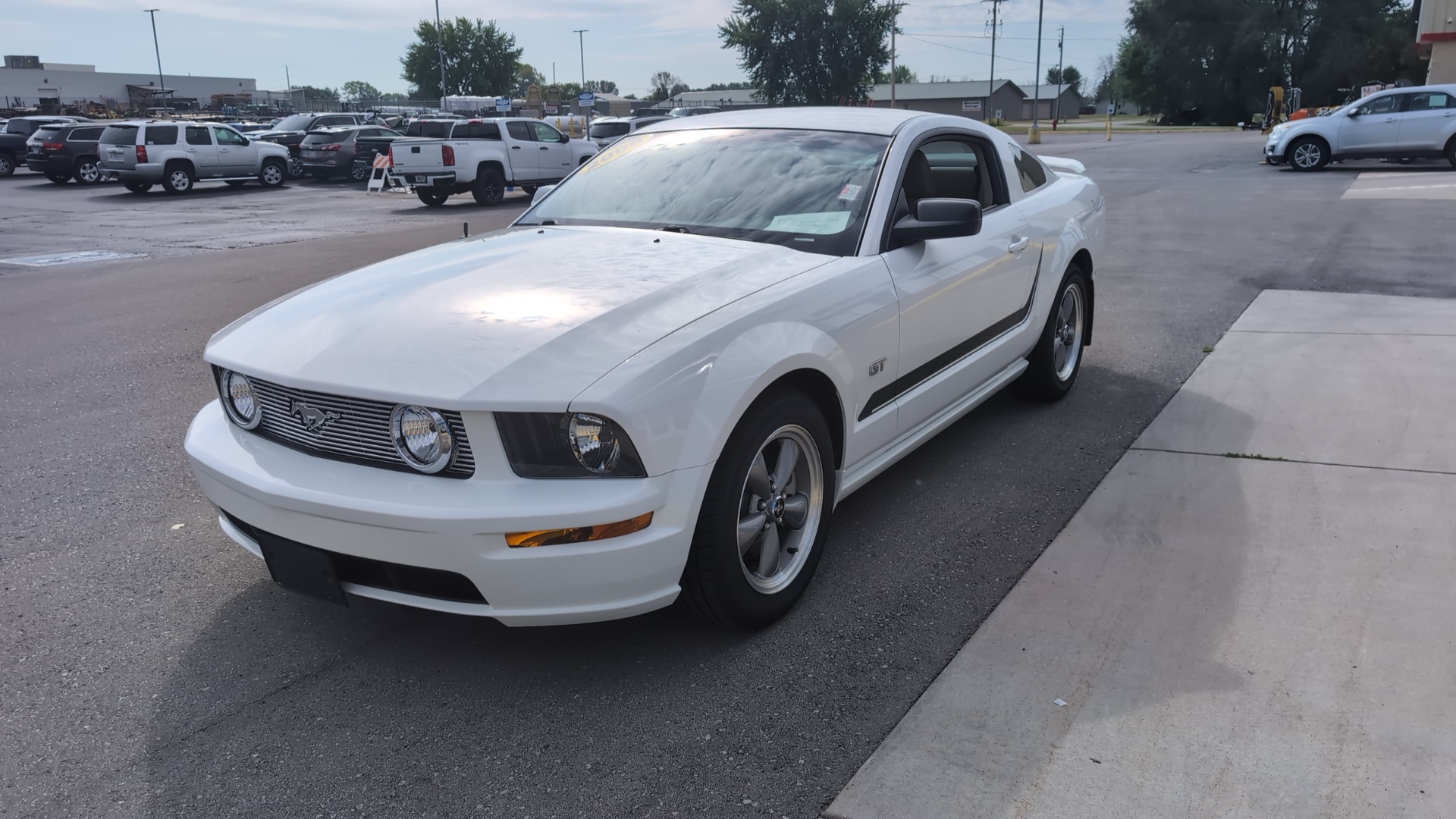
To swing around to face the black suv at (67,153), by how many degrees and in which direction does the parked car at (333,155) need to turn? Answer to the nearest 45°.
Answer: approximately 135° to its left

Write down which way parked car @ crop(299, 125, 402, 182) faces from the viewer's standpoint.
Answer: facing away from the viewer and to the right of the viewer

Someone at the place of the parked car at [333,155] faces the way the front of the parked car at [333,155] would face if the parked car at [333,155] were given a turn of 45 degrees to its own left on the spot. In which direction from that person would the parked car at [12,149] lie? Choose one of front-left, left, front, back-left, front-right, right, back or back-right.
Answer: front-left

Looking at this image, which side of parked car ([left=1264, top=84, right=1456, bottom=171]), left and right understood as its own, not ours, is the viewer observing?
left

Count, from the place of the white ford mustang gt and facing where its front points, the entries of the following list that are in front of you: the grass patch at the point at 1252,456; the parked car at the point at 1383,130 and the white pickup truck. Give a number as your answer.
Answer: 0

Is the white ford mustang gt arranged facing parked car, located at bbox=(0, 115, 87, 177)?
no

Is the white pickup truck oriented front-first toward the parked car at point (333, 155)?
no

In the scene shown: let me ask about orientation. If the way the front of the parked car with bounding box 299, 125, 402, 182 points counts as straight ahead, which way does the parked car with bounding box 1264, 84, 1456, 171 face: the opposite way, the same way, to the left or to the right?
to the left

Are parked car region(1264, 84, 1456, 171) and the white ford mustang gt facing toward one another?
no

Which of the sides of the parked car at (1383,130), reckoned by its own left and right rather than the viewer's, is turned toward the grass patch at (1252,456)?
left

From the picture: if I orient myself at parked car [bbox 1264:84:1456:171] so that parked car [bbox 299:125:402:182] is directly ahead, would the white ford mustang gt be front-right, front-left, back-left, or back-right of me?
front-left

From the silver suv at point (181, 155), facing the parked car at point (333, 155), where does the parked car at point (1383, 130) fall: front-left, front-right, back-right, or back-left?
front-right

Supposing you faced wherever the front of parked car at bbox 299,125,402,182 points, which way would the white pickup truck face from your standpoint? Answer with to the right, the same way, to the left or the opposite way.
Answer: the same way

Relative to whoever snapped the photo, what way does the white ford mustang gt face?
facing the viewer and to the left of the viewer

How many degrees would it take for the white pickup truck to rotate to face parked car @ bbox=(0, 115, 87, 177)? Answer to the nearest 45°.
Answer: approximately 90° to its left

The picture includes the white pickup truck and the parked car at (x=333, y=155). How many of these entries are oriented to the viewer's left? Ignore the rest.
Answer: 0

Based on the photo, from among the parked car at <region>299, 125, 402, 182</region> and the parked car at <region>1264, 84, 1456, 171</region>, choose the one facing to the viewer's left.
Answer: the parked car at <region>1264, 84, 1456, 171</region>

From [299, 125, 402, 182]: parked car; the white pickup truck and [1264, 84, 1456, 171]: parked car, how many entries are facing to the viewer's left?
1

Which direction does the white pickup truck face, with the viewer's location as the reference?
facing away from the viewer and to the right of the viewer
